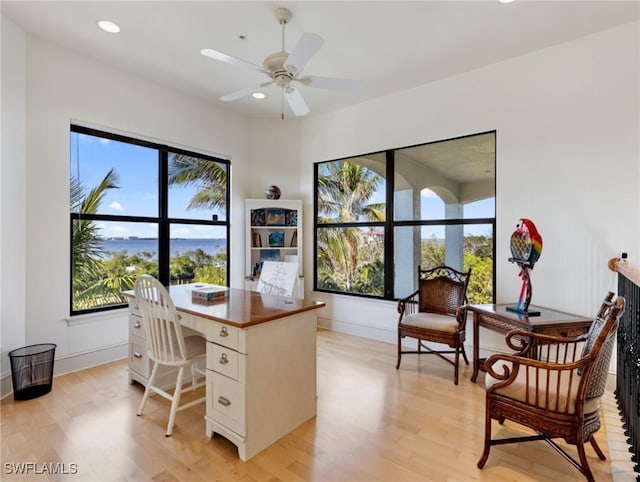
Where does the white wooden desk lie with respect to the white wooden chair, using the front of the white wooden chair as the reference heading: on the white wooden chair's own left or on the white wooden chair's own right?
on the white wooden chair's own right

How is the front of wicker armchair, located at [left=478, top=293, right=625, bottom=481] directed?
to the viewer's left

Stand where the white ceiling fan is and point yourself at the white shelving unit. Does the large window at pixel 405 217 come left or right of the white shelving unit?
right

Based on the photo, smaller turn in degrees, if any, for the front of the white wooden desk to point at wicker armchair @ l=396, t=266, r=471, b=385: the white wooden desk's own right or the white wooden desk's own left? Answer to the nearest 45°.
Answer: approximately 180°

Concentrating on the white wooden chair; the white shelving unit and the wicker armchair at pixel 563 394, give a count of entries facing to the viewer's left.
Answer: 1

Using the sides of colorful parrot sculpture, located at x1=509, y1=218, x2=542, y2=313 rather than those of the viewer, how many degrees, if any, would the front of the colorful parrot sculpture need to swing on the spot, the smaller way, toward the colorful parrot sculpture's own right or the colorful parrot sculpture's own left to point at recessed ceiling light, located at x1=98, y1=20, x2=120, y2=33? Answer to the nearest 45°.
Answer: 0° — it already faces it

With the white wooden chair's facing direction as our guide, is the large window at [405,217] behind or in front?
in front

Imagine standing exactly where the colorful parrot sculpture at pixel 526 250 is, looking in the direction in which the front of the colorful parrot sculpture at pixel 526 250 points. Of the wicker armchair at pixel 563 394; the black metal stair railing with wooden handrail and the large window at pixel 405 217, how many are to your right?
1

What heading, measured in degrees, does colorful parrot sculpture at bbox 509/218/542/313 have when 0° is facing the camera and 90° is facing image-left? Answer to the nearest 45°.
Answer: approximately 45°

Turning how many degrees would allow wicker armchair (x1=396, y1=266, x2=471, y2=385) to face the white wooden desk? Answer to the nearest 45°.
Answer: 0° — it already faces it

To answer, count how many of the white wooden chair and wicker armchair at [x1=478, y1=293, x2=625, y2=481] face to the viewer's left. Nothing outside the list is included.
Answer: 1
